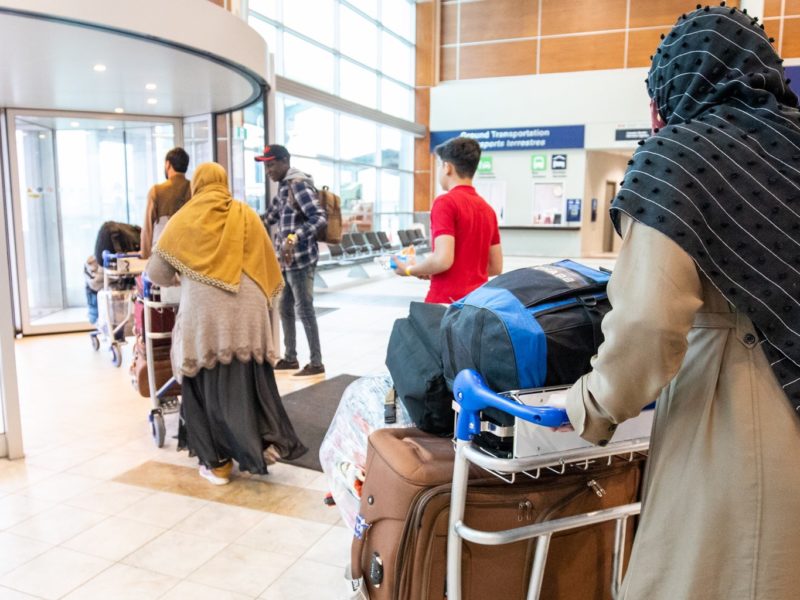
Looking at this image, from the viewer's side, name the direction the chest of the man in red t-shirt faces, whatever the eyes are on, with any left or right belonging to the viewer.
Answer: facing away from the viewer and to the left of the viewer

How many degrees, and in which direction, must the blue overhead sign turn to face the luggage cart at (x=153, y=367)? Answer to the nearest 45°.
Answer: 0° — it already faces it

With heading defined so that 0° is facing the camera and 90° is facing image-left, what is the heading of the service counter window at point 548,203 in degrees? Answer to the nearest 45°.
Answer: approximately 0°

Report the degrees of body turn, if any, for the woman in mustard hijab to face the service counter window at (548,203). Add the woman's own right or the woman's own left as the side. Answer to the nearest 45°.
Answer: approximately 90° to the woman's own right

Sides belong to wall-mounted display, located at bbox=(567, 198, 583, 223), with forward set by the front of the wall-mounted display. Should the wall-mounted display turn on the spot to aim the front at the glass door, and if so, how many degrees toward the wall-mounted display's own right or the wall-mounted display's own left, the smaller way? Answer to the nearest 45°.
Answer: approximately 45° to the wall-mounted display's own right

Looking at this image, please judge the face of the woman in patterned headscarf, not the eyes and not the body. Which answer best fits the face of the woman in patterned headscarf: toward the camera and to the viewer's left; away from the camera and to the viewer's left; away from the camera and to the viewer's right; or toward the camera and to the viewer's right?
away from the camera and to the viewer's left

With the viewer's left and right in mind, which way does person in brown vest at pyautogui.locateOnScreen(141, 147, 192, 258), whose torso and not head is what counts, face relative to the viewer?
facing away from the viewer and to the left of the viewer

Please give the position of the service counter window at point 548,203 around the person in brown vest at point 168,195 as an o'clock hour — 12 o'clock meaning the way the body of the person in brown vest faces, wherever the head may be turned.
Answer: The service counter window is roughly at 3 o'clock from the person in brown vest.

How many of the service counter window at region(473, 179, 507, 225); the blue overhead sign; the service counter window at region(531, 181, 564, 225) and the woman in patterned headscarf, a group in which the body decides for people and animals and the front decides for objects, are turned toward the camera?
3
